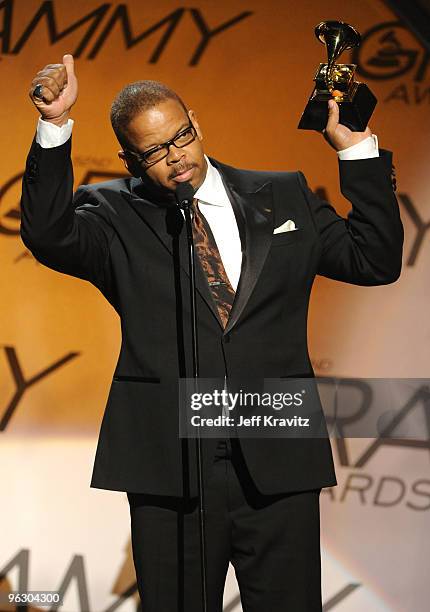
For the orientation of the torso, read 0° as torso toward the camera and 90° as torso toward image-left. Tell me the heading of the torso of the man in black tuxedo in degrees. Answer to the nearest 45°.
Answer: approximately 0°
